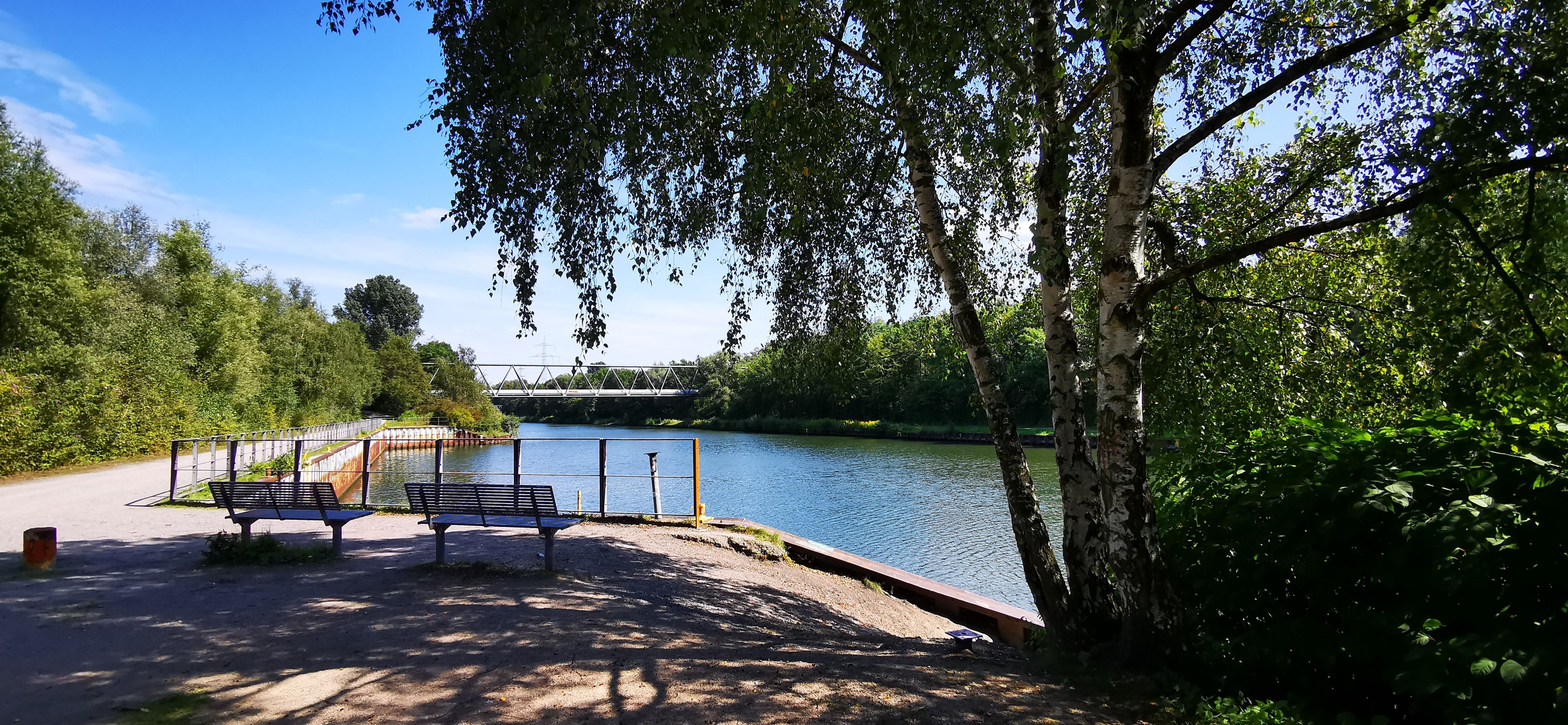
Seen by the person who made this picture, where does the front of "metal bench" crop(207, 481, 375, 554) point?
facing away from the viewer and to the right of the viewer

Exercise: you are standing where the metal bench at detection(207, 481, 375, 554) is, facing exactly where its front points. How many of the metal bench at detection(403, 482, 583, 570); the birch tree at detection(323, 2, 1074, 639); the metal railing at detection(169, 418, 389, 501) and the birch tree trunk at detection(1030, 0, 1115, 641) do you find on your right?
3

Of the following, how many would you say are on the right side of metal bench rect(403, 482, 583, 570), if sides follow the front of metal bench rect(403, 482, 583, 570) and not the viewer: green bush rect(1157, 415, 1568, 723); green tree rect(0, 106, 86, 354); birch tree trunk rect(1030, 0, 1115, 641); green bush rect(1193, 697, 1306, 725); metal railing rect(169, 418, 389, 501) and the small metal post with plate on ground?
4

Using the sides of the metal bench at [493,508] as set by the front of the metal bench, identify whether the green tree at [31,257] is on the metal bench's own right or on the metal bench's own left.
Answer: on the metal bench's own left

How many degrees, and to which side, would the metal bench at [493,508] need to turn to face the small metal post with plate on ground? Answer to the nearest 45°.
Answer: approximately 90° to its right

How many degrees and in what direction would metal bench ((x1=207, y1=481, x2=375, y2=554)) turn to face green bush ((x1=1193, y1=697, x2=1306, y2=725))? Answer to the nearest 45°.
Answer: approximately 90° to its right

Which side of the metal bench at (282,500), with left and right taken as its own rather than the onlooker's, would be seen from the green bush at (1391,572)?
right

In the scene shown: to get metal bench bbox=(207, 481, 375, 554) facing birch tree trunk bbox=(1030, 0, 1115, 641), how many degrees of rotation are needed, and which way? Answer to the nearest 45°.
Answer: approximately 90° to its right

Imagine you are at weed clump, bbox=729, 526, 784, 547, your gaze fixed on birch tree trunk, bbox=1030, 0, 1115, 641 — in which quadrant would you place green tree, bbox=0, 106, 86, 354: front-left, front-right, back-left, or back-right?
back-right

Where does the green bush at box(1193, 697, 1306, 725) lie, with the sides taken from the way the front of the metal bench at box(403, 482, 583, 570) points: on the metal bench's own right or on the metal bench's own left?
on the metal bench's own right

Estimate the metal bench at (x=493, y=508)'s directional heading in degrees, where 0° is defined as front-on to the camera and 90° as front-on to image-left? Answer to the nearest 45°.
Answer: approximately 225°
